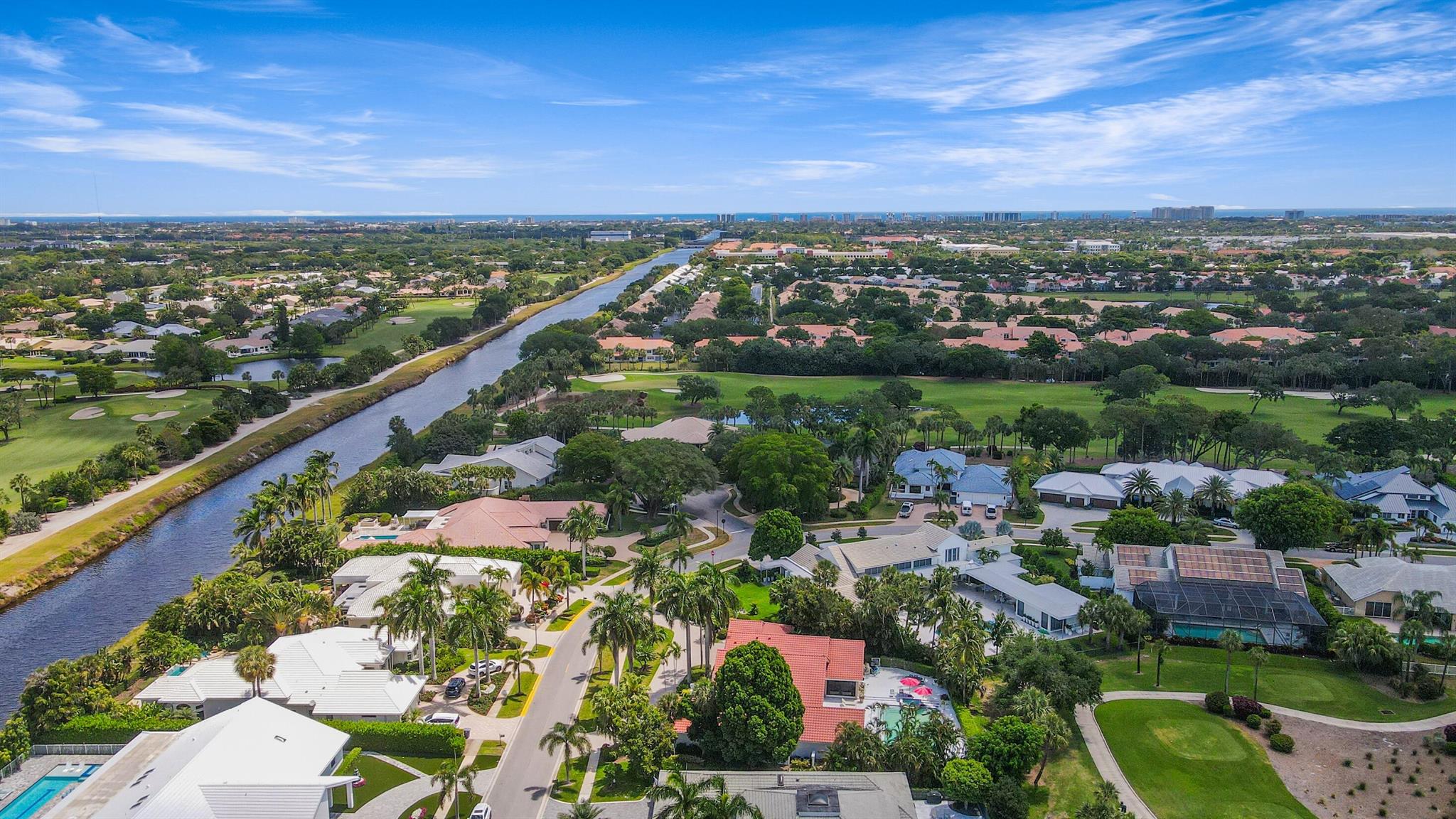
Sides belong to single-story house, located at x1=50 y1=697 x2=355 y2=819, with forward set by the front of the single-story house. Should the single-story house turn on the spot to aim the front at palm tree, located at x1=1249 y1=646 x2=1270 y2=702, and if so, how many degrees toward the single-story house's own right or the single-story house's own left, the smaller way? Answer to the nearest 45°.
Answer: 0° — it already faces it

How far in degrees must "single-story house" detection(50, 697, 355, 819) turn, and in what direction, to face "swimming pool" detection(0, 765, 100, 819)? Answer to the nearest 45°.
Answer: approximately 135° to its left

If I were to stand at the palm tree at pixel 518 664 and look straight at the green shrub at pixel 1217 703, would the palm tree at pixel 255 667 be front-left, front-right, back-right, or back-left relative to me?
back-right

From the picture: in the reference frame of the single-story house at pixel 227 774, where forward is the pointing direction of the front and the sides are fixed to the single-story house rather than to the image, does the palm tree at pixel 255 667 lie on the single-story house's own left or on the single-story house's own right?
on the single-story house's own left

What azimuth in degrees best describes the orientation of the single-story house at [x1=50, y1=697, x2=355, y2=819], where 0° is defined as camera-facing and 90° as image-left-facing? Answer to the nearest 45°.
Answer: approximately 270°

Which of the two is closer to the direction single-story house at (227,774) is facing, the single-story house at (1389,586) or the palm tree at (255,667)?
the single-story house

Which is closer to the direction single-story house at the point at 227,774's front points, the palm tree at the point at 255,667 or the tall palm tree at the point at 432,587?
the tall palm tree

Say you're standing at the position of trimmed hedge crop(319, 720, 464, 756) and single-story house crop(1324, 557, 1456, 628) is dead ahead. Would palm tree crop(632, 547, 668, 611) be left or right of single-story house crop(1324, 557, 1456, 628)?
left

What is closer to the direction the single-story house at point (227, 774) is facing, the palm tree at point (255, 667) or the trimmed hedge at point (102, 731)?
the palm tree

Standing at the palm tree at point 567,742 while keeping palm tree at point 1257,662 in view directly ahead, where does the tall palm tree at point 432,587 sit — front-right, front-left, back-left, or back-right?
back-left
